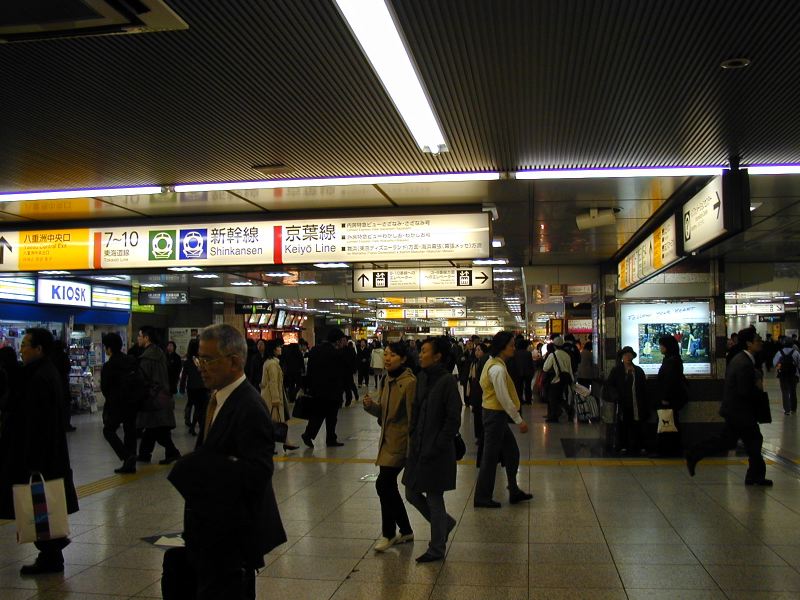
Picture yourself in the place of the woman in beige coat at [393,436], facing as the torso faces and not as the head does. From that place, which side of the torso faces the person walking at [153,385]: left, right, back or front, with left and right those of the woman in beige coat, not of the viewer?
right

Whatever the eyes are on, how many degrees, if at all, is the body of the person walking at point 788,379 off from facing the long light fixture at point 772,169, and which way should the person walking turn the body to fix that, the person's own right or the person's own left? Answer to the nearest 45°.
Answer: approximately 180°

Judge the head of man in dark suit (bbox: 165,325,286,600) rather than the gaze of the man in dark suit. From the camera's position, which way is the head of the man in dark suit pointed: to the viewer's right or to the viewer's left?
to the viewer's left

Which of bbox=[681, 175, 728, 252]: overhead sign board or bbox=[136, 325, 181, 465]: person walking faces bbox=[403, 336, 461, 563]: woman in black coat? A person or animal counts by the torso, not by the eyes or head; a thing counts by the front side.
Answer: the overhead sign board

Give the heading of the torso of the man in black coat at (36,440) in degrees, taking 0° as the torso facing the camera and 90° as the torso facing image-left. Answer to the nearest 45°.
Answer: approximately 90°

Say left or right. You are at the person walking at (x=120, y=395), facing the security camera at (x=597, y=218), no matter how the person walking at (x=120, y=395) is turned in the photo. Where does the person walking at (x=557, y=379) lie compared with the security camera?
left

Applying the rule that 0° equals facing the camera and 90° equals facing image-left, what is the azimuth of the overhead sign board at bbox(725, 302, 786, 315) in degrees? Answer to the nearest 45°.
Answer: approximately 0°

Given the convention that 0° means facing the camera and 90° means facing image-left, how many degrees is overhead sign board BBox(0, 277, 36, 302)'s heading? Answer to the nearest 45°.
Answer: approximately 315°

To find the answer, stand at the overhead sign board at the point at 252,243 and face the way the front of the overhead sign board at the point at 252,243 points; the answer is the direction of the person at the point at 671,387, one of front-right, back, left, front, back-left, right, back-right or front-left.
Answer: left

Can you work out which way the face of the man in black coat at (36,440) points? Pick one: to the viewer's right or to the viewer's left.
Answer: to the viewer's left

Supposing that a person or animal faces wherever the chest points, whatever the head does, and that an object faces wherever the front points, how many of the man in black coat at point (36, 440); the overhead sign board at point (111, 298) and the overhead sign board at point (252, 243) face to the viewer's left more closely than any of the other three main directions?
1

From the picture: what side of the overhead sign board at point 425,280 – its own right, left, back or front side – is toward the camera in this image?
front

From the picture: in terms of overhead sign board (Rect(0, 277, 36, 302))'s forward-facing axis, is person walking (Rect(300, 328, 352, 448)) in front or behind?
in front
